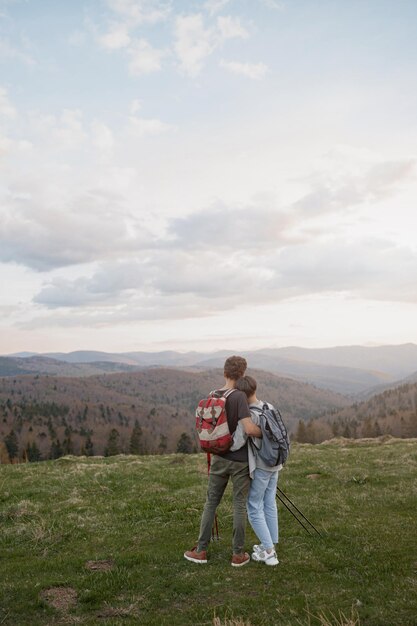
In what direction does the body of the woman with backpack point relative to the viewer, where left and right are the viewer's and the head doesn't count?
facing away from the viewer and to the left of the viewer

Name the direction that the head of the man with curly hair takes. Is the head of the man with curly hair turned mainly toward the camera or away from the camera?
away from the camera
